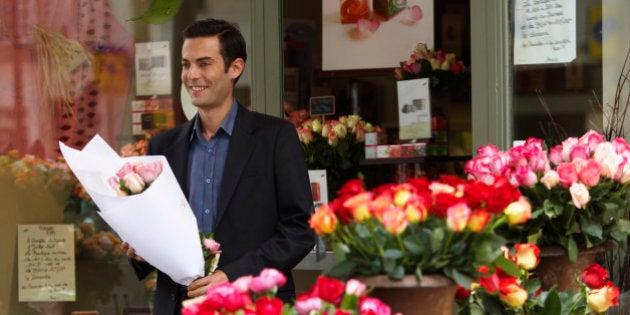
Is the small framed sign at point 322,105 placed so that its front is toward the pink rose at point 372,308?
yes

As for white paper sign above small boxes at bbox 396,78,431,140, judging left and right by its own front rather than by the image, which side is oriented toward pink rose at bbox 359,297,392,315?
front

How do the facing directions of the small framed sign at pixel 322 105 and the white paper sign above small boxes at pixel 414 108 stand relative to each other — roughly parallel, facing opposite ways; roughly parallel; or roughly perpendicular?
roughly parallel

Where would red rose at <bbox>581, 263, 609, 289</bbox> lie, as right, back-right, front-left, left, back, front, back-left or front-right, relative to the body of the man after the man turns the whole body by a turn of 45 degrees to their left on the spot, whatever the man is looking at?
front-left

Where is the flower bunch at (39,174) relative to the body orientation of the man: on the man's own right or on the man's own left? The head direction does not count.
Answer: on the man's own right

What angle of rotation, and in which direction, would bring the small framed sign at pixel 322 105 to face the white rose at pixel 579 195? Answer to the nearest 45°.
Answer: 0° — it already faces it

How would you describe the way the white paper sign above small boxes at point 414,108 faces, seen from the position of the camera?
facing the viewer

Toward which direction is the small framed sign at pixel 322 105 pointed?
toward the camera

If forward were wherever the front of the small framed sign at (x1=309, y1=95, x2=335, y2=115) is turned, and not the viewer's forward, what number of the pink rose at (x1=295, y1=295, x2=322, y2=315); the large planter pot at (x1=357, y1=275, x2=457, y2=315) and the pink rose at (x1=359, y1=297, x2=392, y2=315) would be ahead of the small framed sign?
3

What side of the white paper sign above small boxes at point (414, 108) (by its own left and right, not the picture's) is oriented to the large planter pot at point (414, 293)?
front

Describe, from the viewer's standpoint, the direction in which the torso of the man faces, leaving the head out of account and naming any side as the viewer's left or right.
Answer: facing the viewer and to the left of the viewer

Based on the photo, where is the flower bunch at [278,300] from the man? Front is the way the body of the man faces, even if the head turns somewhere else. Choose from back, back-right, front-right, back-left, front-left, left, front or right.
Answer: front-left

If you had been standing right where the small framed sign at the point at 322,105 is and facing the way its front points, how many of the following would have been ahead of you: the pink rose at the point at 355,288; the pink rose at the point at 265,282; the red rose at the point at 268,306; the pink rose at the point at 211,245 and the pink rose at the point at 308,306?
5

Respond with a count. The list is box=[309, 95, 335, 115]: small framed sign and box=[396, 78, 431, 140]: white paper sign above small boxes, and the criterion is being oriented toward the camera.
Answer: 2

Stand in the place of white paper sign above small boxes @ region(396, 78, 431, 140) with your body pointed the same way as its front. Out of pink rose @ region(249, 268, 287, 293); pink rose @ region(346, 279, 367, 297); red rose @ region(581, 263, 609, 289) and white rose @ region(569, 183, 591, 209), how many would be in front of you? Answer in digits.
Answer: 4
